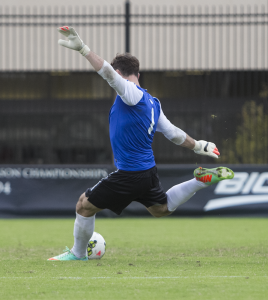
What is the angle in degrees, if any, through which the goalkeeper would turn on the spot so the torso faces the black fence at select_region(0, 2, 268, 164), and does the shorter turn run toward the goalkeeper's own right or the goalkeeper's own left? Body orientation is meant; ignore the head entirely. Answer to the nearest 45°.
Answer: approximately 45° to the goalkeeper's own right

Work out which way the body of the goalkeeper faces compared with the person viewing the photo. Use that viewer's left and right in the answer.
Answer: facing away from the viewer and to the left of the viewer

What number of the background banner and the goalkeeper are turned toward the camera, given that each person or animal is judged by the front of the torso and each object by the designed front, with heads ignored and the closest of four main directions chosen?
1

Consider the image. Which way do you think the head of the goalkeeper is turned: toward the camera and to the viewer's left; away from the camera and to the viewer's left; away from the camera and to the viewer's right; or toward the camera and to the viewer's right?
away from the camera and to the viewer's left

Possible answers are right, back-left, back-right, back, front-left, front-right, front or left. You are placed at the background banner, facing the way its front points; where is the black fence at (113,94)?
back

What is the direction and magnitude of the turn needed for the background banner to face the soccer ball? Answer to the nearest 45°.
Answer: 0° — it already faces it

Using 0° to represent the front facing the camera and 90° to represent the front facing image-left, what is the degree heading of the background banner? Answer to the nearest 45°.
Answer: approximately 0°
